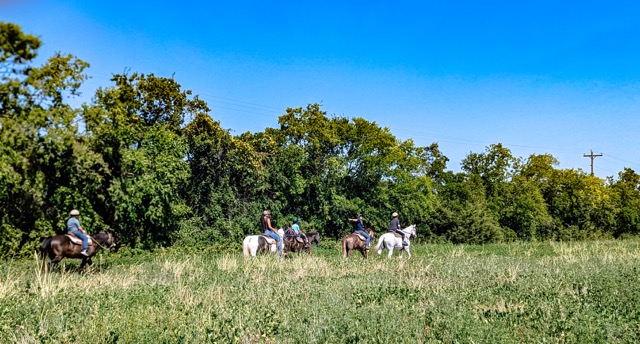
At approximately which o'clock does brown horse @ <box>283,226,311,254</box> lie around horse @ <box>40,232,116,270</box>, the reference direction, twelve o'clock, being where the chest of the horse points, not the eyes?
The brown horse is roughly at 11 o'clock from the horse.

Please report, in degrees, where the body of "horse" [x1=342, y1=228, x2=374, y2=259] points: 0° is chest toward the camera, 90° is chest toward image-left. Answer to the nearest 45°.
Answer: approximately 225°

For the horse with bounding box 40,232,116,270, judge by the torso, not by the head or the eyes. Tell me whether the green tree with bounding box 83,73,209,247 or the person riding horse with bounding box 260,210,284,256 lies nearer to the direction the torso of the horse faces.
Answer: the person riding horse

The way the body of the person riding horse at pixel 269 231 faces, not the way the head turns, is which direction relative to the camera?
to the viewer's right

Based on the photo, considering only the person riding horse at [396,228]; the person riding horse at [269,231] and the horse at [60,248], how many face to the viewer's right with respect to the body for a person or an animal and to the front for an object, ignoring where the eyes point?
3

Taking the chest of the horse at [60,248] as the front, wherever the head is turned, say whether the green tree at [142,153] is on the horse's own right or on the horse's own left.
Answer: on the horse's own left

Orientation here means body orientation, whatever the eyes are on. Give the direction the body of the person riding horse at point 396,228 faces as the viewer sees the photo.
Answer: to the viewer's right

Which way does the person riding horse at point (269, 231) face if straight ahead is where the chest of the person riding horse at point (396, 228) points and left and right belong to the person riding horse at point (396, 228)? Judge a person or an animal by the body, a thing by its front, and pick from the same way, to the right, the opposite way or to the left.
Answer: the same way

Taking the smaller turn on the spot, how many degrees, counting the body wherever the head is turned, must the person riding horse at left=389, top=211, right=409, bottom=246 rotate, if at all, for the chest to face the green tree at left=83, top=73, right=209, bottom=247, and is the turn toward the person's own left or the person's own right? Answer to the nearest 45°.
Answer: approximately 180°

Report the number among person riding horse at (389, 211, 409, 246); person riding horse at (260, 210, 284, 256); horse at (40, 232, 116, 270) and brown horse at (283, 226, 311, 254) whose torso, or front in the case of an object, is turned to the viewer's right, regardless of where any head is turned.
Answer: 4

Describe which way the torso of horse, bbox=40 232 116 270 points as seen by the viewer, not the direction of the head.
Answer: to the viewer's right

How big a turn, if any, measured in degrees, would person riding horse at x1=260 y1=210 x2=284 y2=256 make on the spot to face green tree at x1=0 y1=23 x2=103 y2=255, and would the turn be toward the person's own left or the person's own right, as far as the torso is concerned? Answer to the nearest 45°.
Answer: approximately 180°

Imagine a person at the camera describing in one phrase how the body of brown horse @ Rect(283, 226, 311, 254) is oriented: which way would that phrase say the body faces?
to the viewer's right

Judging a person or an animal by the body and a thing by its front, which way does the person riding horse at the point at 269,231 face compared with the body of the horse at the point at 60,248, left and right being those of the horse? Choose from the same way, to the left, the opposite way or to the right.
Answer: the same way

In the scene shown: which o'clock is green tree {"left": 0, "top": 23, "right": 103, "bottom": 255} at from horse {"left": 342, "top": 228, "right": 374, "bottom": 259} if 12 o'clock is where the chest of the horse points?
The green tree is roughly at 7 o'clock from the horse.

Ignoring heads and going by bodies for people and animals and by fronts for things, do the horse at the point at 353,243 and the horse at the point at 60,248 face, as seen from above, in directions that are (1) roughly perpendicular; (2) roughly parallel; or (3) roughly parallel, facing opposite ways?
roughly parallel

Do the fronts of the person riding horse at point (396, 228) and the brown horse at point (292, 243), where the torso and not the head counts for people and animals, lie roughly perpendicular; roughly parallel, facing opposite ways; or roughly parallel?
roughly parallel

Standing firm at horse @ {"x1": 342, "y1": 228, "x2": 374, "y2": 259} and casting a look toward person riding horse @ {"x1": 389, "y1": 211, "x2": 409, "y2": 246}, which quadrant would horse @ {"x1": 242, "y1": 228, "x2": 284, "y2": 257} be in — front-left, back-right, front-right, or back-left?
back-left

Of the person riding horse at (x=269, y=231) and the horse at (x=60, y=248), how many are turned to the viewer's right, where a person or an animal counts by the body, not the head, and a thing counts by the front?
2
